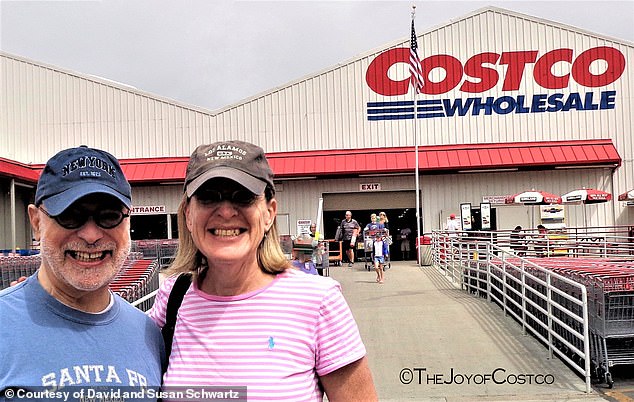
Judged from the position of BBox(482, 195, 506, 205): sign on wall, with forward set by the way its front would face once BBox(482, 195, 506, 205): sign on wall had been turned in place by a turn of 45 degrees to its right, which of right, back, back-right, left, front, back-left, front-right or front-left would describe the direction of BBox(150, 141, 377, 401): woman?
front-left

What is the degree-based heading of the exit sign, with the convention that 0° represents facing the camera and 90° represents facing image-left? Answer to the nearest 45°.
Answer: approximately 0°

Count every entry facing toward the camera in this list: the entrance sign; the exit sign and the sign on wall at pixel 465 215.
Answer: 3

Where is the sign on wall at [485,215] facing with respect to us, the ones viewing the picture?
facing the viewer

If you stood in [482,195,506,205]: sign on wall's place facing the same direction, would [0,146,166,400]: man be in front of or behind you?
in front

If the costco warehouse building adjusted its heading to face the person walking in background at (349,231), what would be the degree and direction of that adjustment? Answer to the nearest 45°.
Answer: approximately 45° to its right

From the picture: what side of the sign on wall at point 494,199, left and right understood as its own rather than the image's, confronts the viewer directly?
front

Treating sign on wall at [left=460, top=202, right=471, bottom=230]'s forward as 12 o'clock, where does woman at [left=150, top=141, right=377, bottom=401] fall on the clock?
The woman is roughly at 12 o'clock from the sign on wall.
